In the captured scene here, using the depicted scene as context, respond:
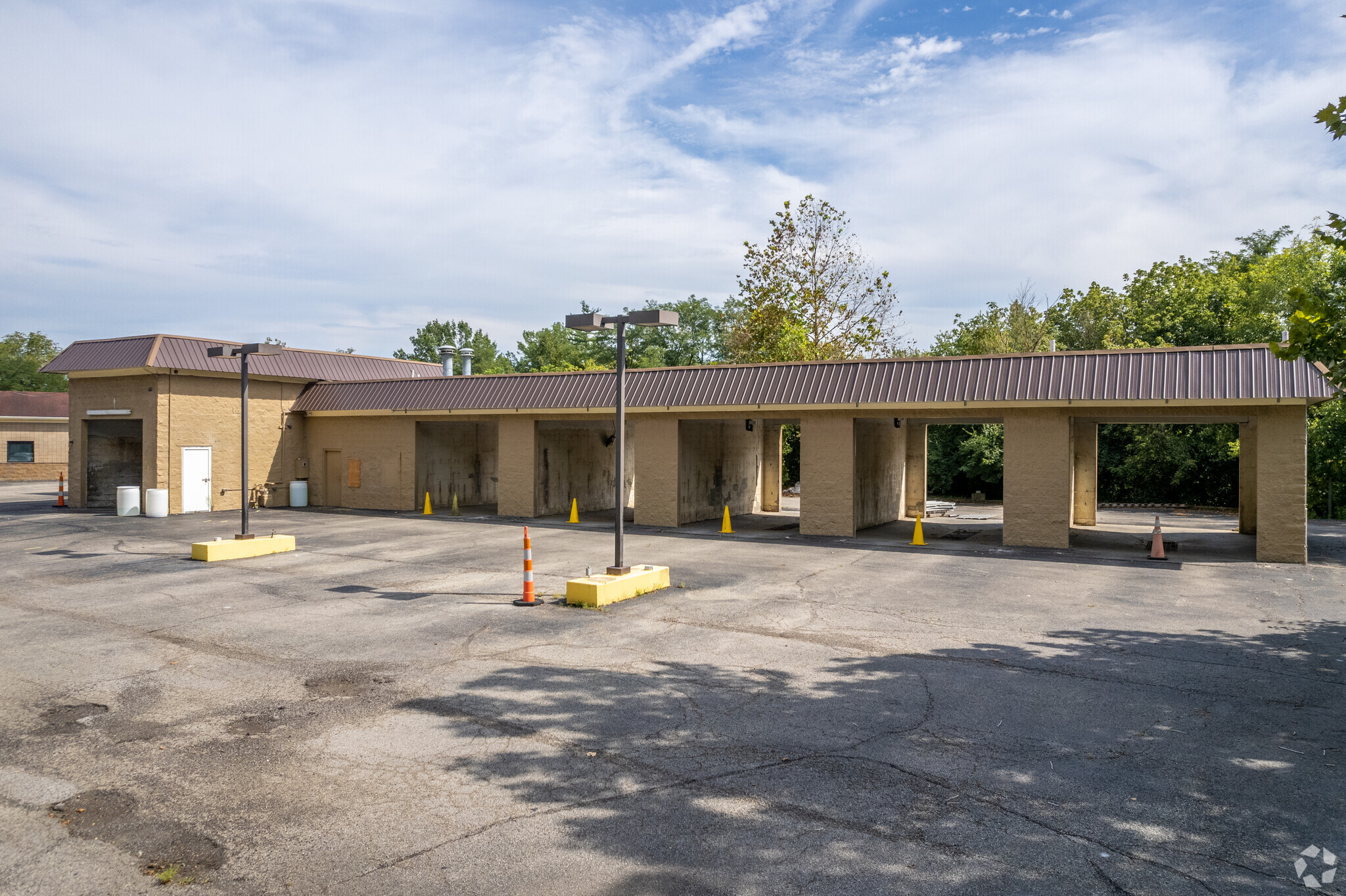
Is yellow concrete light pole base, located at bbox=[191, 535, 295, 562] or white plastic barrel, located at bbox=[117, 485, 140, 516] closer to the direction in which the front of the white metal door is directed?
the yellow concrete light pole base

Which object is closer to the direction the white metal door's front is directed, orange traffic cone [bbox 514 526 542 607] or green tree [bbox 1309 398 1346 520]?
the orange traffic cone

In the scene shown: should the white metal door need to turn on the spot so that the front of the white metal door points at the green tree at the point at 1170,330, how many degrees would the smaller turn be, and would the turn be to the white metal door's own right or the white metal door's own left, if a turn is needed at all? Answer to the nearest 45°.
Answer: approximately 90° to the white metal door's own left

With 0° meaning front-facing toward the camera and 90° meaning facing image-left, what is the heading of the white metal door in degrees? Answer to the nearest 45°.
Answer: approximately 0°

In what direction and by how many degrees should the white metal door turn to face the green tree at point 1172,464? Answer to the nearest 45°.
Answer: approximately 90° to its left

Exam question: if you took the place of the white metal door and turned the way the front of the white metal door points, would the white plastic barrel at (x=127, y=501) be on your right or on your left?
on your right

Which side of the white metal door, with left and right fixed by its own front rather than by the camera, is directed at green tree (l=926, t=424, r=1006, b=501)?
left

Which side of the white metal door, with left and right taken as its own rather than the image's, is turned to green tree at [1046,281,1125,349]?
left

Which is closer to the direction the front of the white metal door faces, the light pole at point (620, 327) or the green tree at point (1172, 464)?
the light pole

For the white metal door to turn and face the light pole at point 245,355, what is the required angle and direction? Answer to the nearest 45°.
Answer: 0° — it already faces it
